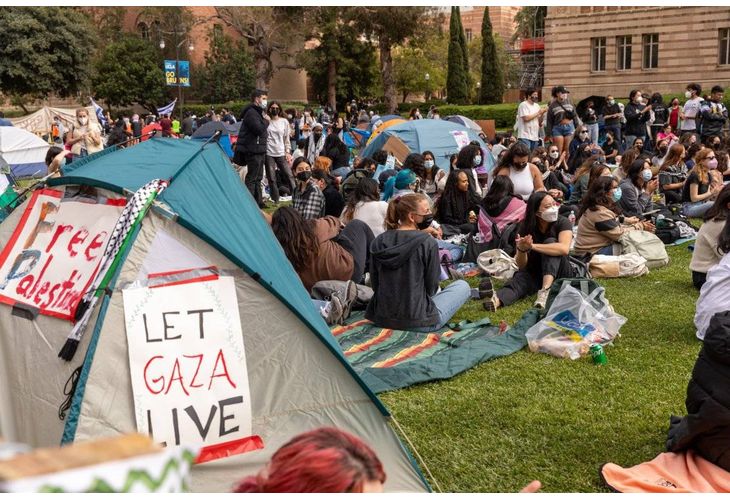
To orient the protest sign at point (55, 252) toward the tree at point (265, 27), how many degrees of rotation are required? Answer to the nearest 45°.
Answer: approximately 180°

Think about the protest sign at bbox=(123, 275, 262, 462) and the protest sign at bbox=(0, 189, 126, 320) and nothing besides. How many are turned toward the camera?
2

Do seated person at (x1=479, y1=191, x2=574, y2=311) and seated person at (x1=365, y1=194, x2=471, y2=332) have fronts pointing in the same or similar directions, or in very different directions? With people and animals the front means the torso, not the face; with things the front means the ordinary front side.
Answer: very different directions

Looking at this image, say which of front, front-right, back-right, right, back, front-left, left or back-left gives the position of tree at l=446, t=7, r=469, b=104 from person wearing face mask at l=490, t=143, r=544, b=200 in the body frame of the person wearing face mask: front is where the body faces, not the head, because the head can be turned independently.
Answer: back

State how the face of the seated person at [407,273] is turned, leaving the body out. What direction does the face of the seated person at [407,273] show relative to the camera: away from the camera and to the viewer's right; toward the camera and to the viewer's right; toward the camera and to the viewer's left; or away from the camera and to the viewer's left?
away from the camera and to the viewer's right

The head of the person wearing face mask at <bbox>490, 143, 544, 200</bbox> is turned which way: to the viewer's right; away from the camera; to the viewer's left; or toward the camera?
toward the camera

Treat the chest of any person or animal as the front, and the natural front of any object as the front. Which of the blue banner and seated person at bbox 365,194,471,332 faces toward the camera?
the blue banner

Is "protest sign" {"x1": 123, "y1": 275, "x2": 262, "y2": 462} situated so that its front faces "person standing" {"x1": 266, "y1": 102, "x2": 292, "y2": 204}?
no

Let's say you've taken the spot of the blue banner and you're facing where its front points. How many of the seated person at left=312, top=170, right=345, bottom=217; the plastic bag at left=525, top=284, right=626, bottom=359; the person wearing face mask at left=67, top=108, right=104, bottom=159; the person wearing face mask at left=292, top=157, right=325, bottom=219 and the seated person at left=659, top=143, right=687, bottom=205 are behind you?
0

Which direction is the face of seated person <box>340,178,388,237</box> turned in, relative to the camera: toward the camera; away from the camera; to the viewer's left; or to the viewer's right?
away from the camera

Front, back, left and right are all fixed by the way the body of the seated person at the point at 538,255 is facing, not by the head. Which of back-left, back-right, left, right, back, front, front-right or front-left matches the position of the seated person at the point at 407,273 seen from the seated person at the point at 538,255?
front

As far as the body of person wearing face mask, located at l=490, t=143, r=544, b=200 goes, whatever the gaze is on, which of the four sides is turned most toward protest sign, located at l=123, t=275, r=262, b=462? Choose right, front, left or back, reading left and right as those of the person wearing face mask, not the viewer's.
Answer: front

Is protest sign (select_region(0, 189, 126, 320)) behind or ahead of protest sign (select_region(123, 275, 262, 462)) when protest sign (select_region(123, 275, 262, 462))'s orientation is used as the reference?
behind

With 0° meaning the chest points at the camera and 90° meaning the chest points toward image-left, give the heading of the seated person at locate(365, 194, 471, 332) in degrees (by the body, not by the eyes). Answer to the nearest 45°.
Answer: approximately 225°

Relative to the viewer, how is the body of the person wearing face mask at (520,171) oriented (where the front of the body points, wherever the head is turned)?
toward the camera

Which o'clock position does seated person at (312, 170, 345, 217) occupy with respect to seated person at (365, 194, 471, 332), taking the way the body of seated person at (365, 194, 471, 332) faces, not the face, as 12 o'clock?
seated person at (312, 170, 345, 217) is roughly at 10 o'clock from seated person at (365, 194, 471, 332).

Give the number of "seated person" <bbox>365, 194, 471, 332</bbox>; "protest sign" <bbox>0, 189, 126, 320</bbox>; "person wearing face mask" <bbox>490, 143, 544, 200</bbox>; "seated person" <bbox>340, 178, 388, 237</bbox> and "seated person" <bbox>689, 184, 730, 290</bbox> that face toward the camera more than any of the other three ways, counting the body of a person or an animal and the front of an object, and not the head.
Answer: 2

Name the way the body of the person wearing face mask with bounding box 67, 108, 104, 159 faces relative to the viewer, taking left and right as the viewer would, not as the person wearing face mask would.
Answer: facing the viewer
